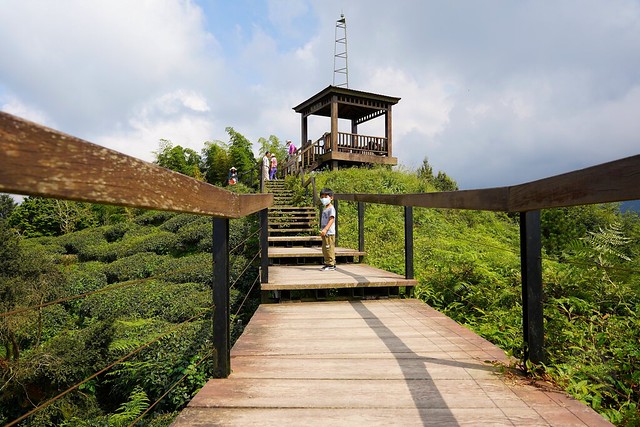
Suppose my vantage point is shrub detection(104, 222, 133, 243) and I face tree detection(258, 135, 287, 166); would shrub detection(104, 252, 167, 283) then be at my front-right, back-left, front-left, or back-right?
back-right

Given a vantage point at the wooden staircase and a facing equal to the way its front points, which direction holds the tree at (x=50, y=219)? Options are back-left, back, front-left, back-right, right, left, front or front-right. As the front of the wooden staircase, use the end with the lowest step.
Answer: back-right

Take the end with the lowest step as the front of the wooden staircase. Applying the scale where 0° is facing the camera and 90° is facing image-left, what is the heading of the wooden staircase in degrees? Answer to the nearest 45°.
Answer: approximately 0°

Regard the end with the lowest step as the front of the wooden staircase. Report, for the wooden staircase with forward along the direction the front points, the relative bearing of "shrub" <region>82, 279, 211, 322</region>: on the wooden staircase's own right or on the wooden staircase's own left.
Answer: on the wooden staircase's own right

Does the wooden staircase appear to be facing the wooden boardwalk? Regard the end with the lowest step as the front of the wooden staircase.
yes

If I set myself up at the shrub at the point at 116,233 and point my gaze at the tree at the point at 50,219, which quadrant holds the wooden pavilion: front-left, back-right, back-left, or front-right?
back-right

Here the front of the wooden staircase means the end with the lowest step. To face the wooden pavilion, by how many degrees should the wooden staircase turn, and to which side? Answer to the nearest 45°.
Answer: approximately 180°

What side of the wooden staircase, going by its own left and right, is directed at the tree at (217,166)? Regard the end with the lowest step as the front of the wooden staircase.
back

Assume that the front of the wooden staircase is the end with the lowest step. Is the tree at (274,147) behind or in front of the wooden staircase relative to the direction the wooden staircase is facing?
behind

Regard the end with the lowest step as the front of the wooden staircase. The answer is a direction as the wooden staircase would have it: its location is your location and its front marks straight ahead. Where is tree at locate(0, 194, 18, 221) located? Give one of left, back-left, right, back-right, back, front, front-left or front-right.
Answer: back-right
